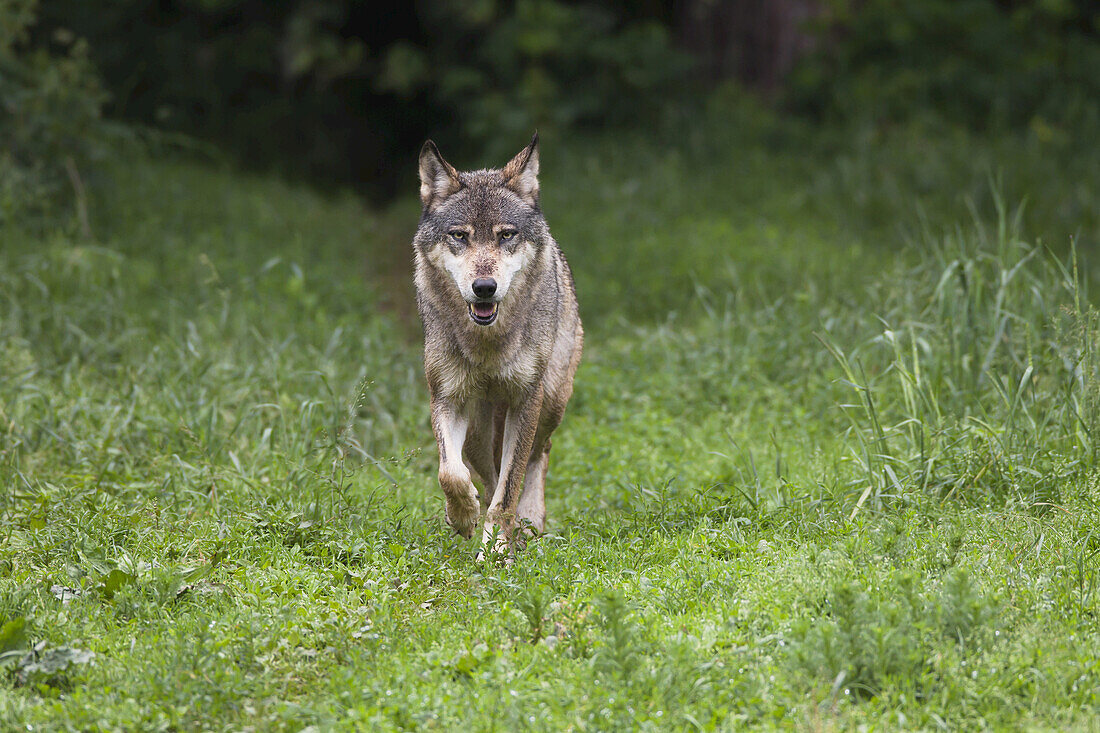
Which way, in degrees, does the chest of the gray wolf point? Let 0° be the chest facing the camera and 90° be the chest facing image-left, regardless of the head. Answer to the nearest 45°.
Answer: approximately 0°
